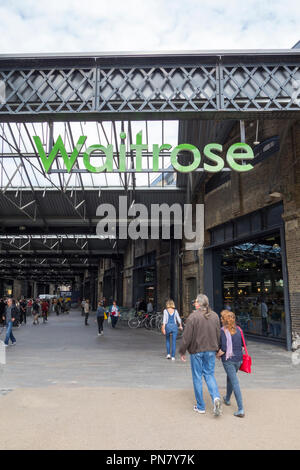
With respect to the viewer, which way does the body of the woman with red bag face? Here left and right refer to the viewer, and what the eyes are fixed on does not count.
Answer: facing away from the viewer and to the left of the viewer

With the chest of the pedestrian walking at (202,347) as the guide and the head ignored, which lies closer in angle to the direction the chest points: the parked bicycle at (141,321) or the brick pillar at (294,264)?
the parked bicycle

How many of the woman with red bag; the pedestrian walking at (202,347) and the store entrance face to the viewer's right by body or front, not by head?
0

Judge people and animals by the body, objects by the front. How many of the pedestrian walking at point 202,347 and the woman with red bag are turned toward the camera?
0

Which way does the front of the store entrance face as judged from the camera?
facing the viewer and to the left of the viewer

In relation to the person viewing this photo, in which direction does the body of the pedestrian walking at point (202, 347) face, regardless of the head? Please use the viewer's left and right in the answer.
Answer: facing away from the viewer and to the left of the viewer

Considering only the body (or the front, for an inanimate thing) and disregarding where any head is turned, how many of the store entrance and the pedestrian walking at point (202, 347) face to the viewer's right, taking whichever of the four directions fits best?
0

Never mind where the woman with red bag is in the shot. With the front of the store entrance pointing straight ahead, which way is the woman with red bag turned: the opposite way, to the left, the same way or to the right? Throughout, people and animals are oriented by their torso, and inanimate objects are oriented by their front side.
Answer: to the right

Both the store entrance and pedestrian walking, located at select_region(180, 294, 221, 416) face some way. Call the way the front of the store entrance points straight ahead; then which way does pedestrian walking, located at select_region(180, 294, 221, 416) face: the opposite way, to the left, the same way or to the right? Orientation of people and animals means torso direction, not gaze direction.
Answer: to the right

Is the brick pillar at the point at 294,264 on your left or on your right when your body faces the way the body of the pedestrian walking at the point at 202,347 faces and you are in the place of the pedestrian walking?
on your right

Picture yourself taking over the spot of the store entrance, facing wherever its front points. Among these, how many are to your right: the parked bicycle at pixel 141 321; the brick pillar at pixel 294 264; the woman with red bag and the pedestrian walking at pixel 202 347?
1

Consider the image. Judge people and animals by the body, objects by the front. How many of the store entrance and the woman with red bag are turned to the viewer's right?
0
